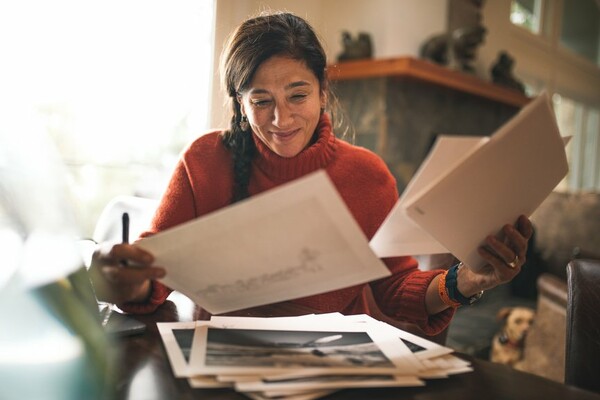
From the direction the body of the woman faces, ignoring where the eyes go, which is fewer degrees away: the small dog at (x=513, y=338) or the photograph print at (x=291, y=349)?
the photograph print

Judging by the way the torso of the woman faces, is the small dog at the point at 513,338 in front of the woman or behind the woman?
behind

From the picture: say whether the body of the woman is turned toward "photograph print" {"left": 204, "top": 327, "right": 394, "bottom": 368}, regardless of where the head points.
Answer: yes

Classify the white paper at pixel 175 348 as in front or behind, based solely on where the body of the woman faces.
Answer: in front

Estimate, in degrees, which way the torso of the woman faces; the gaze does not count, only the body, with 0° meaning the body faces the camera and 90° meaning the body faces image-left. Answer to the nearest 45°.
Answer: approximately 0°

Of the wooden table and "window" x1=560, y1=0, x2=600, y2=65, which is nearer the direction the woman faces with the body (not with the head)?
the wooden table

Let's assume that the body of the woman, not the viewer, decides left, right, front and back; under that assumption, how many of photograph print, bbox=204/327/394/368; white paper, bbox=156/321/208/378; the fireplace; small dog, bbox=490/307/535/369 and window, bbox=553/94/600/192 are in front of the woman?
2

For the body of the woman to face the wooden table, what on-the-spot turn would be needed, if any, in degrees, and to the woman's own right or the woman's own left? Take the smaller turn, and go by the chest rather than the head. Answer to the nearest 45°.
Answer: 0° — they already face it

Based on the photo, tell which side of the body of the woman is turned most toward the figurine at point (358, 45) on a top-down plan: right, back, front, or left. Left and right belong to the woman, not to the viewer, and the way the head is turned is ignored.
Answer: back

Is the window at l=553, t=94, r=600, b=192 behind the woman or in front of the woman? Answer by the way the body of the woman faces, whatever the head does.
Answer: behind

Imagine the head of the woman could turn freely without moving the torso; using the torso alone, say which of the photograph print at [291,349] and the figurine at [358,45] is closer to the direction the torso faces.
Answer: the photograph print
